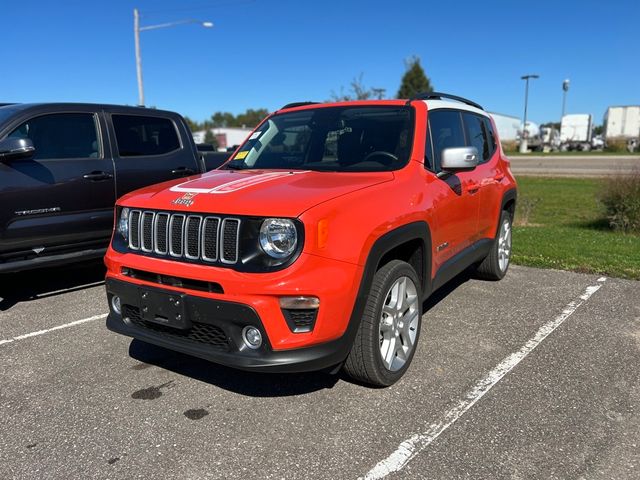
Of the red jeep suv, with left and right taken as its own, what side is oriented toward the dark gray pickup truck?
right

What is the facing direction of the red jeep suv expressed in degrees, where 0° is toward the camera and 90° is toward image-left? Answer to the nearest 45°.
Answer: approximately 45°
